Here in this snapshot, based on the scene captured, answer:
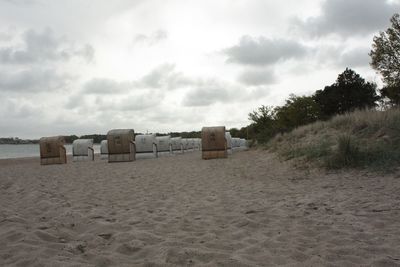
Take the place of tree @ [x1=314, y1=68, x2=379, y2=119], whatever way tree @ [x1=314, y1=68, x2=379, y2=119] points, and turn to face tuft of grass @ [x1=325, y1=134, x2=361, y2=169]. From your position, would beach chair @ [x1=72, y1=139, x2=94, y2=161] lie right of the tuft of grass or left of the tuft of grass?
right

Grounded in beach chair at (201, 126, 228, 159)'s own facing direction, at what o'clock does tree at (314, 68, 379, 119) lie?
The tree is roughly at 1 o'clock from the beach chair.

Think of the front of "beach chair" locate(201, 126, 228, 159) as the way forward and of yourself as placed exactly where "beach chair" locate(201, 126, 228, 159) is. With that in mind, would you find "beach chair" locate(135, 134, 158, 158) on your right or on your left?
on your left

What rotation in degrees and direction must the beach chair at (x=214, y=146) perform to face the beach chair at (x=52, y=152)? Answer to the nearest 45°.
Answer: approximately 90° to its left

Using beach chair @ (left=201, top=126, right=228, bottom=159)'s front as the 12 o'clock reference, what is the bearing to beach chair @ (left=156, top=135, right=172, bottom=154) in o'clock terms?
beach chair @ (left=156, top=135, right=172, bottom=154) is roughly at 11 o'clock from beach chair @ (left=201, top=126, right=228, bottom=159).

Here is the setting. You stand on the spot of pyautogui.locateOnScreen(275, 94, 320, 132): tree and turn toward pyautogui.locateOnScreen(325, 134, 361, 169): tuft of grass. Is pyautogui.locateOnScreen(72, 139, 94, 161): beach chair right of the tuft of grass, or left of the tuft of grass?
right

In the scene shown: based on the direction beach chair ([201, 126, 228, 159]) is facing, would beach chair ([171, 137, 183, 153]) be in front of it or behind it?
in front

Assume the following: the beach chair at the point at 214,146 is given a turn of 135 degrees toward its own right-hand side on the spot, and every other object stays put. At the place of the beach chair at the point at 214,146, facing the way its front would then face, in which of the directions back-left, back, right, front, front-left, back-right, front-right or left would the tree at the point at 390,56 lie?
left

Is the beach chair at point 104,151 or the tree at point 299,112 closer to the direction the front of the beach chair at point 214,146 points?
the tree

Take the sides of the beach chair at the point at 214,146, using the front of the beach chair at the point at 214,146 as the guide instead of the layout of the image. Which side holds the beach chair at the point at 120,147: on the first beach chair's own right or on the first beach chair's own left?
on the first beach chair's own left

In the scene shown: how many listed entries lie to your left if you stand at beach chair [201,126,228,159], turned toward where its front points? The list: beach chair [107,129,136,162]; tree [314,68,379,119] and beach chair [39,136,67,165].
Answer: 2

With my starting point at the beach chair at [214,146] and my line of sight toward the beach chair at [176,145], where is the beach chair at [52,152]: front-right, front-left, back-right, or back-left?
front-left

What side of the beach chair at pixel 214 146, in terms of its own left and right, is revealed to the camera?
back
